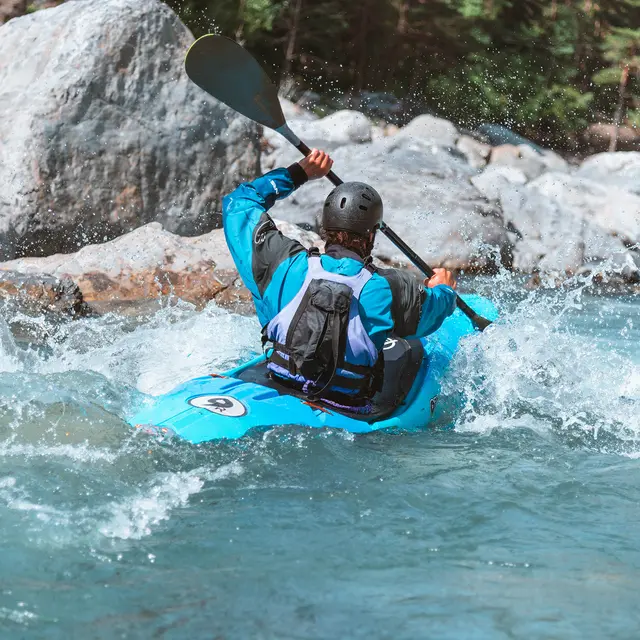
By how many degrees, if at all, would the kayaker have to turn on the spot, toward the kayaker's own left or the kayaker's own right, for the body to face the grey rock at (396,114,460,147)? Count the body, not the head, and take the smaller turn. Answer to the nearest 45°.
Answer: approximately 45° to the kayaker's own left

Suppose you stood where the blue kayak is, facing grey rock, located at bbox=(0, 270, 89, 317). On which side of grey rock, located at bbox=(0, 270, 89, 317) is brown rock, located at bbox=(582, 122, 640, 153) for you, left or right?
right

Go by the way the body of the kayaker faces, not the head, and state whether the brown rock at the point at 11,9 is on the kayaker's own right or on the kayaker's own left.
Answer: on the kayaker's own left

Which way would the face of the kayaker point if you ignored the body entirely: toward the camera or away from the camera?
away from the camera

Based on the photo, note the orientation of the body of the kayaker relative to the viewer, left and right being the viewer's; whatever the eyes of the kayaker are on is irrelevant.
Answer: facing away from the viewer and to the right of the viewer

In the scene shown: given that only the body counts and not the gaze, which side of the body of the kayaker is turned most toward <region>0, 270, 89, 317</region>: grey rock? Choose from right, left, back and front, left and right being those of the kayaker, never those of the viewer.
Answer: left

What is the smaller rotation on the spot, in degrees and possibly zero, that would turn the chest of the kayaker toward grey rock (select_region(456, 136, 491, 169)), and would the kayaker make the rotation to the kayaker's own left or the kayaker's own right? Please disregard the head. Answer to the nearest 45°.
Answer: approximately 45° to the kayaker's own left
